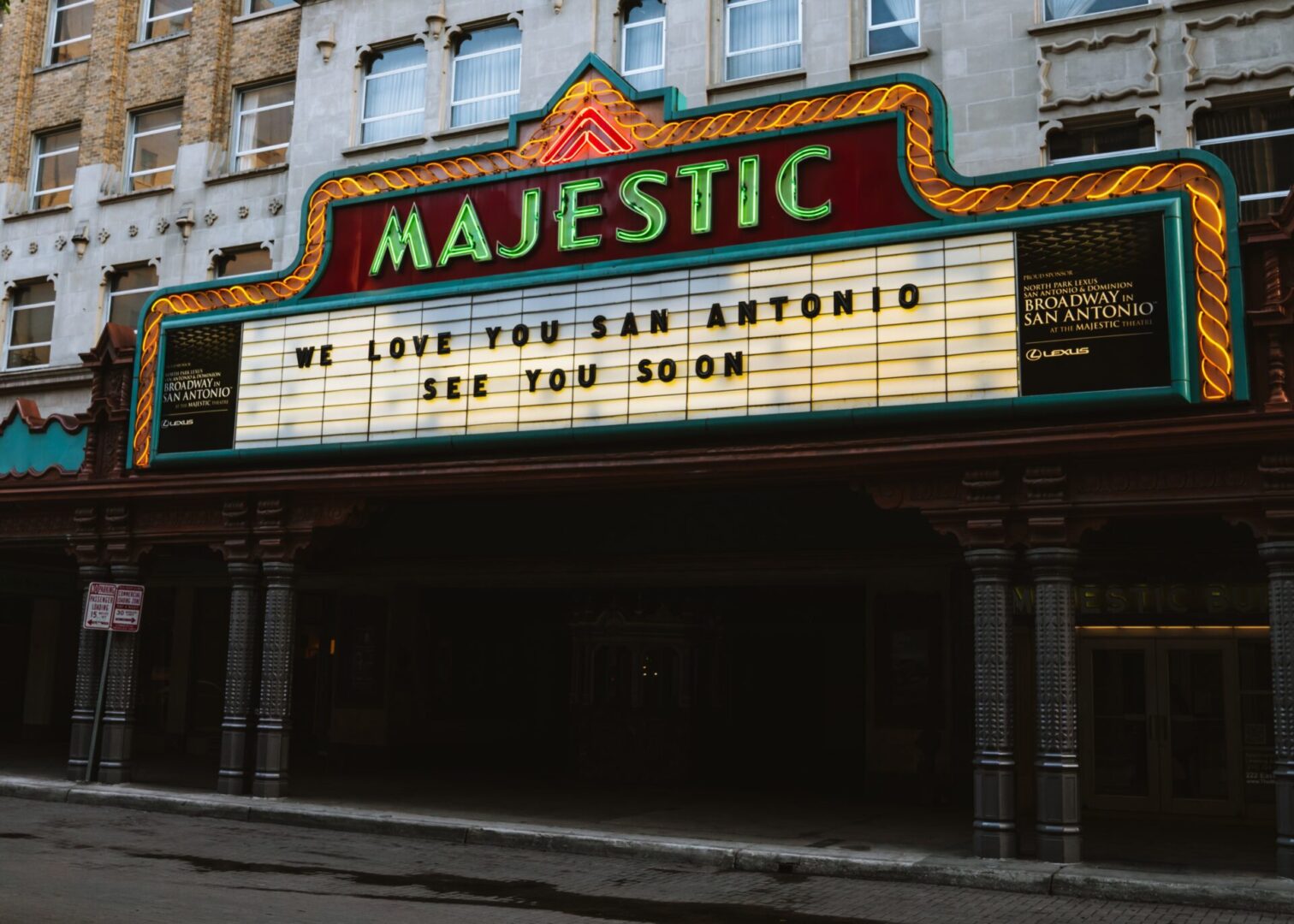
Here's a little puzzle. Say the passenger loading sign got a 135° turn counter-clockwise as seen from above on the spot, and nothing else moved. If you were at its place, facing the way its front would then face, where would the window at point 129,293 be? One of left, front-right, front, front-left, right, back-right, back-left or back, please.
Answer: front-left

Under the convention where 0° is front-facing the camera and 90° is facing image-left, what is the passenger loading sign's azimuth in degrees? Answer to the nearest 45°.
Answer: approximately 0°
